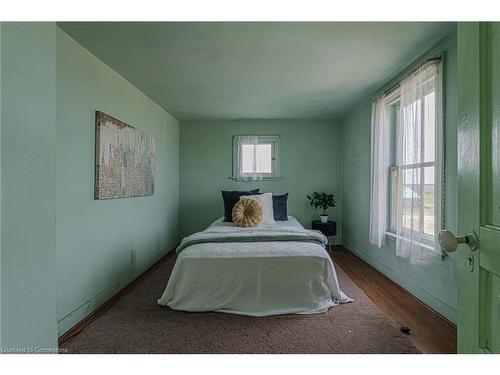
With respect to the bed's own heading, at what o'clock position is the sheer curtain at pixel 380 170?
The sheer curtain is roughly at 8 o'clock from the bed.

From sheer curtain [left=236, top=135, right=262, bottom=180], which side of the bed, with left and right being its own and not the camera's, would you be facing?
back

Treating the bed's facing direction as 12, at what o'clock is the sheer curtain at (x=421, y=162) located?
The sheer curtain is roughly at 9 o'clock from the bed.

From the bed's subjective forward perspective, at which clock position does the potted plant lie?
The potted plant is roughly at 7 o'clock from the bed.

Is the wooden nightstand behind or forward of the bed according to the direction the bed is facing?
behind

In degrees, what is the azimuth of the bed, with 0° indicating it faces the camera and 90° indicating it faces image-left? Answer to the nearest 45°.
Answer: approximately 0°

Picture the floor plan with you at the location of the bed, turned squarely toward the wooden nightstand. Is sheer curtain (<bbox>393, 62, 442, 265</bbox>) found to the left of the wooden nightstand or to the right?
right
